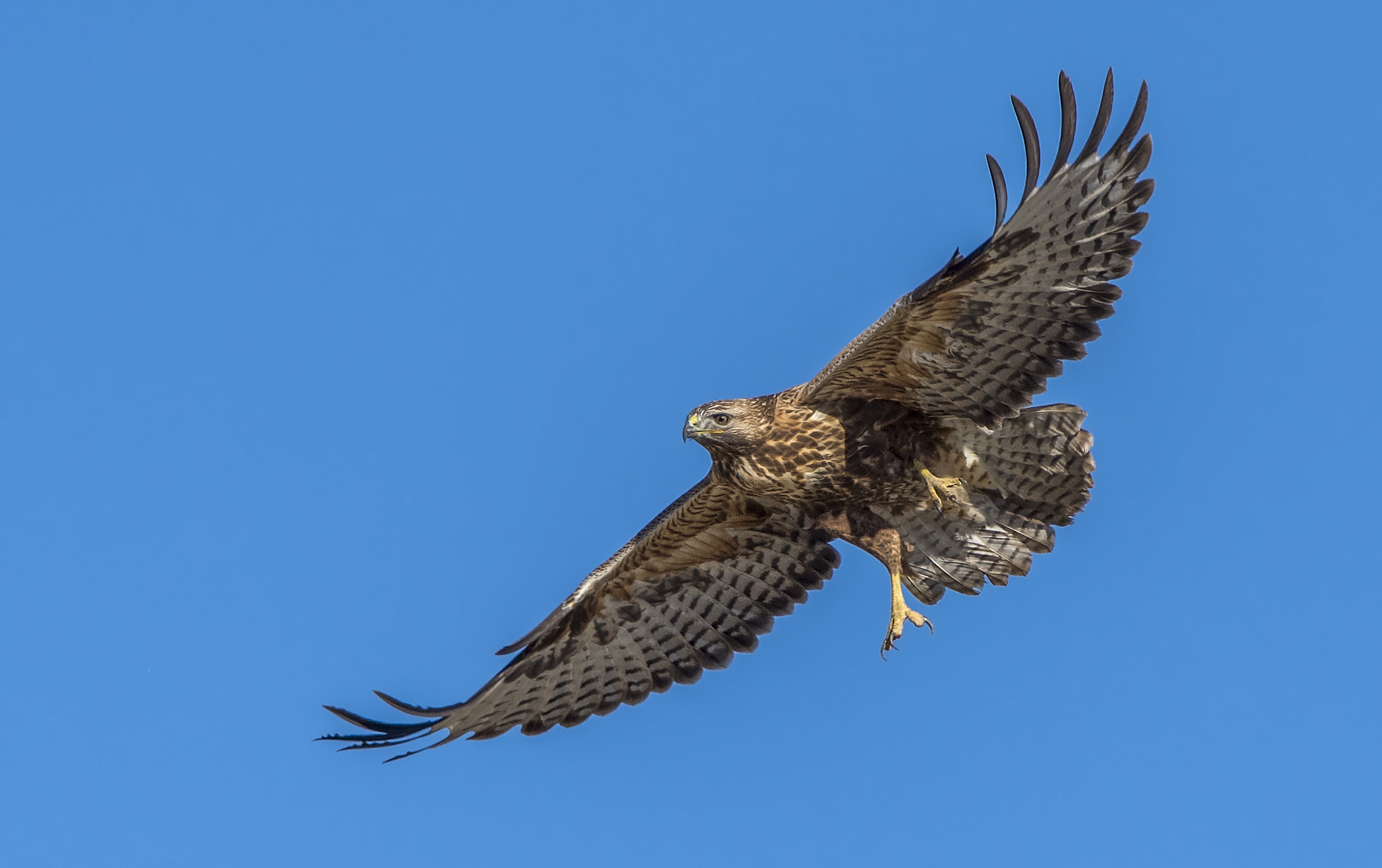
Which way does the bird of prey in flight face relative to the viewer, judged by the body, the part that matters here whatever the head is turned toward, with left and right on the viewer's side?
facing the viewer and to the left of the viewer
